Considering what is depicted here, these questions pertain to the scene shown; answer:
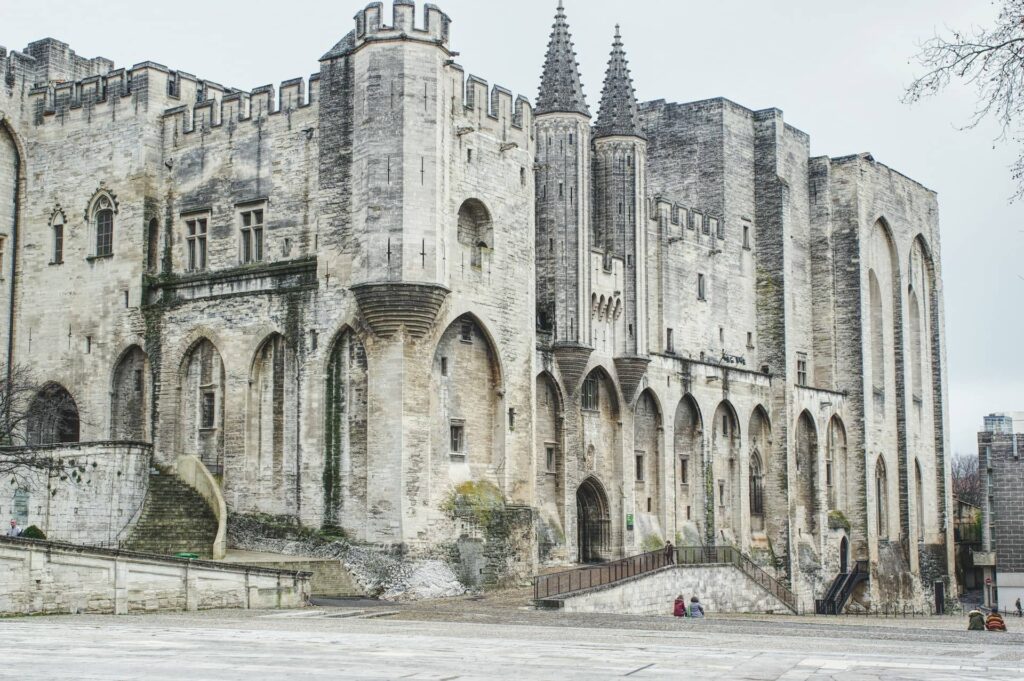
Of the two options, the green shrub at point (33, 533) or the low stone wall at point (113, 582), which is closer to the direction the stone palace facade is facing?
the low stone wall

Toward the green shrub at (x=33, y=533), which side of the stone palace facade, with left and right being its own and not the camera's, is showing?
right

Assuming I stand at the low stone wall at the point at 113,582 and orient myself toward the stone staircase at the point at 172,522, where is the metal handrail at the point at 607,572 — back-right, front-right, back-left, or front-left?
front-right

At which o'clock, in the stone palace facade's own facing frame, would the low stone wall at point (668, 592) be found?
The low stone wall is roughly at 10 o'clock from the stone palace facade.

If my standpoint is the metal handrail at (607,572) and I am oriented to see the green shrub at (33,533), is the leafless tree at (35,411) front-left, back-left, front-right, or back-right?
front-right

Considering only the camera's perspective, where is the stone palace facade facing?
facing the viewer and to the right of the viewer

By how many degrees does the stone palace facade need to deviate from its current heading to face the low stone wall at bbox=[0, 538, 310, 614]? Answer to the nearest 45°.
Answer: approximately 45° to its right
